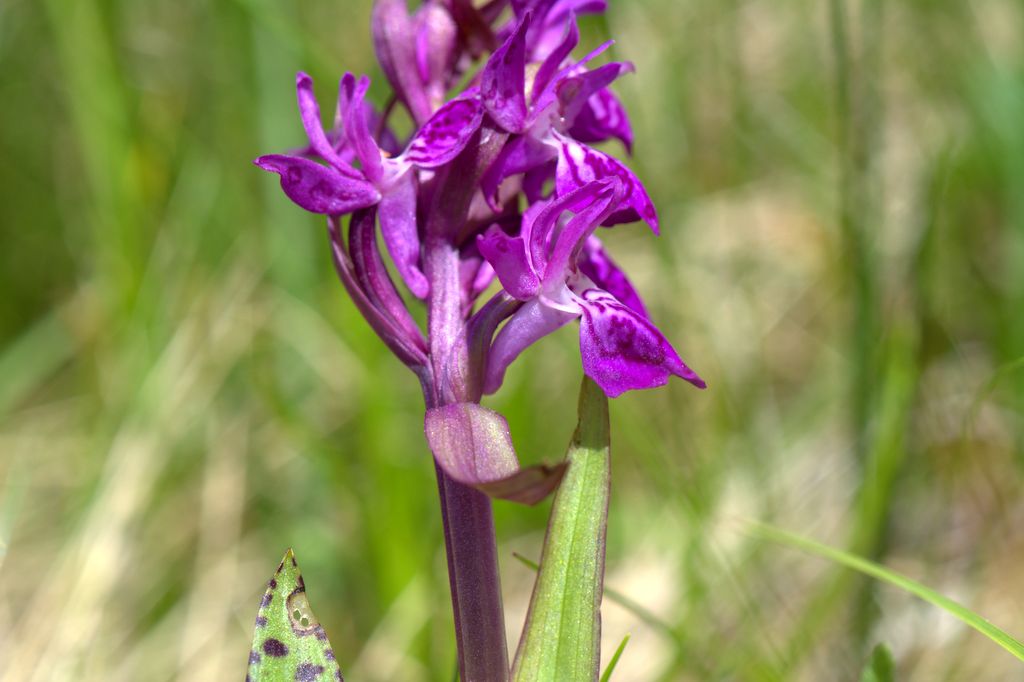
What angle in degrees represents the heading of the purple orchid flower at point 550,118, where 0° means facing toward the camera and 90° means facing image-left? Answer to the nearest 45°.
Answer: approximately 315°
